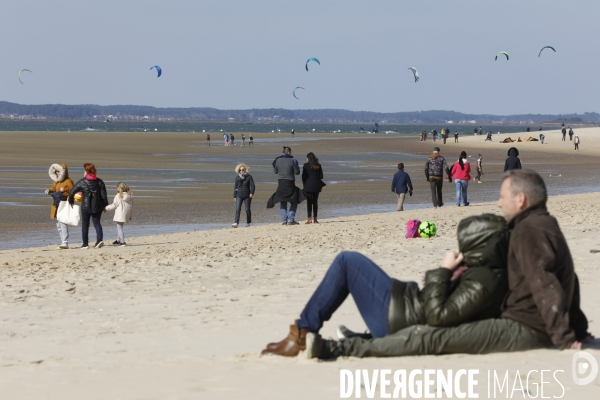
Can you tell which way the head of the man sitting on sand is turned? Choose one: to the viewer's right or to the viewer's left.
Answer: to the viewer's left

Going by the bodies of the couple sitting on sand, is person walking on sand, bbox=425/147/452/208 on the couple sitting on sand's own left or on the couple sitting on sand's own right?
on the couple sitting on sand's own right

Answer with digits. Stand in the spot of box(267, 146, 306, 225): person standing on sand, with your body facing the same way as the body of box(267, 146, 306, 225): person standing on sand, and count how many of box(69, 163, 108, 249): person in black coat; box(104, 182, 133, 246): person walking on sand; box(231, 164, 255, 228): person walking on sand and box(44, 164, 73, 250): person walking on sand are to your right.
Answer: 0

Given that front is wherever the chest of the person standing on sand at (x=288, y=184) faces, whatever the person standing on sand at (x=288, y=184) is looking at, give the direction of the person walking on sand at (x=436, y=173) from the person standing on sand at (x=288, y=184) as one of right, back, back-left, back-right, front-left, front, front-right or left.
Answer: front-right

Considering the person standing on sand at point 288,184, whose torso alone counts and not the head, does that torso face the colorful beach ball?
no

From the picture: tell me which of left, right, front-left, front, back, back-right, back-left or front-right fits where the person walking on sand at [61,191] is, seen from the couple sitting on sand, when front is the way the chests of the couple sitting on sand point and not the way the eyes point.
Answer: front-right

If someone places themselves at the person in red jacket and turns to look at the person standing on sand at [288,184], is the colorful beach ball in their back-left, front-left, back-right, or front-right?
front-left

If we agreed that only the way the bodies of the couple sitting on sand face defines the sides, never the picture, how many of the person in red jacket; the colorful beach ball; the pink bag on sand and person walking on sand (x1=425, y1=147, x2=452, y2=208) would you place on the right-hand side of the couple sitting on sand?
4

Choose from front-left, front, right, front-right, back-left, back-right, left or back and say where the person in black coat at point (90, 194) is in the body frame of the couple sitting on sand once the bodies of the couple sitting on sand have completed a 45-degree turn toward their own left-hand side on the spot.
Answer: right

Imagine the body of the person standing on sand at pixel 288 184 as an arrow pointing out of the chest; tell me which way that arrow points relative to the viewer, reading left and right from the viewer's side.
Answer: facing away from the viewer

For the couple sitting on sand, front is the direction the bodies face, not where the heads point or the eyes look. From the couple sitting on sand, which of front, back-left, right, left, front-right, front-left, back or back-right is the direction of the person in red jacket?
right

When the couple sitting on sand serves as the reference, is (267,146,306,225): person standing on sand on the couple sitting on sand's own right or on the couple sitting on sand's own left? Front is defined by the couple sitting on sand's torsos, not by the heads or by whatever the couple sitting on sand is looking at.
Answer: on the couple sitting on sand's own right

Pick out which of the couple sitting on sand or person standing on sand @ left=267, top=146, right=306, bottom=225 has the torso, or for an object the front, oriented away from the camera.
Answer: the person standing on sand

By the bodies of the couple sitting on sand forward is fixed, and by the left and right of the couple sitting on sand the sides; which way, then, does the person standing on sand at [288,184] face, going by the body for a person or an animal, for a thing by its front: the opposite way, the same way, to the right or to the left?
to the right

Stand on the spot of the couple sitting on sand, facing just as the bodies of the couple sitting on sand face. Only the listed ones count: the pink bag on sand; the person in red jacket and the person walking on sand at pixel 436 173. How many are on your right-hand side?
3

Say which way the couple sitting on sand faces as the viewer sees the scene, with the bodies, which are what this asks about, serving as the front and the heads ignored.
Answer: to the viewer's left

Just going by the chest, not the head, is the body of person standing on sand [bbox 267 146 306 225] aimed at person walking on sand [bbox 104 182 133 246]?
no
